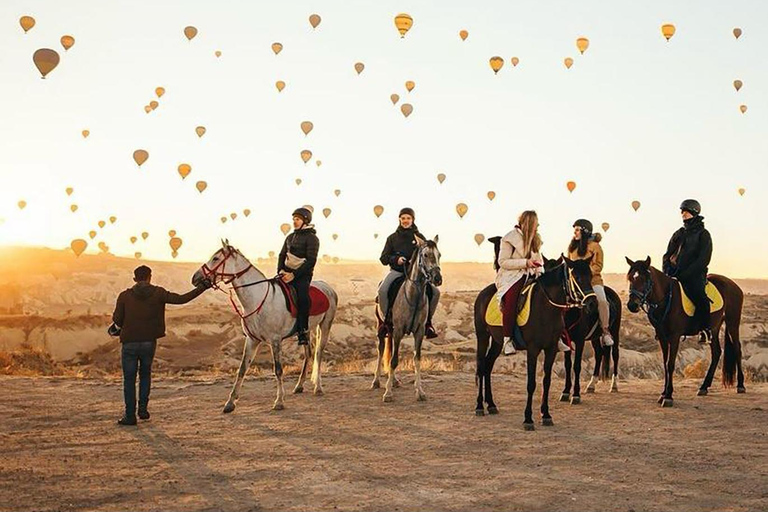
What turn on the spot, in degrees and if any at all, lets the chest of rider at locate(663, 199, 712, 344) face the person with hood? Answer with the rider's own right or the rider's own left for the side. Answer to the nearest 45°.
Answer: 0° — they already face them

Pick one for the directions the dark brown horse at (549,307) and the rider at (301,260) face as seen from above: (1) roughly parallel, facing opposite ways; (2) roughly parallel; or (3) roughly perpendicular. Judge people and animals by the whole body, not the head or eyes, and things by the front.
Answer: roughly perpendicular

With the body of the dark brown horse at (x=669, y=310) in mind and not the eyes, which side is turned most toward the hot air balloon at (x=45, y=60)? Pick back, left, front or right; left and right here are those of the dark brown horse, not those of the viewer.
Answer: right

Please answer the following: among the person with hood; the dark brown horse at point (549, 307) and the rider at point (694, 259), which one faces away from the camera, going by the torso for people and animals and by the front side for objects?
the person with hood

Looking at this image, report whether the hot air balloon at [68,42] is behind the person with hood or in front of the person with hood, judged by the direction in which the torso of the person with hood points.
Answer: in front

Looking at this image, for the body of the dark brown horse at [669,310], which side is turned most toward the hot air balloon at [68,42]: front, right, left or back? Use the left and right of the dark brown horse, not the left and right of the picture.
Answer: right

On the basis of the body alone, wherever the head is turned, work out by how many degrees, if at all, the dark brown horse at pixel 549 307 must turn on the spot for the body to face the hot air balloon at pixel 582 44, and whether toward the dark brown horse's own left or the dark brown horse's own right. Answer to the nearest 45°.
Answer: approximately 135° to the dark brown horse's own left

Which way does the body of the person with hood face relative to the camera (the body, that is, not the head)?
away from the camera

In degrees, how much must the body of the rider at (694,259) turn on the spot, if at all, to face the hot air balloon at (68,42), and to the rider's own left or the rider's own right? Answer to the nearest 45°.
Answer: approximately 90° to the rider's own right

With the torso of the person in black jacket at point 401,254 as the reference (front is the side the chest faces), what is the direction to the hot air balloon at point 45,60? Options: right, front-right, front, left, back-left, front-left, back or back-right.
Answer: back-right

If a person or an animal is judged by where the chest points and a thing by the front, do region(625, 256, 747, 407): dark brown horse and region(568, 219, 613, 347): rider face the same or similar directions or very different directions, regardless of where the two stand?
same or similar directions

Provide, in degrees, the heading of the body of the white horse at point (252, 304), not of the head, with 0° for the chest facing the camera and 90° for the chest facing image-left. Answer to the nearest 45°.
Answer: approximately 45°

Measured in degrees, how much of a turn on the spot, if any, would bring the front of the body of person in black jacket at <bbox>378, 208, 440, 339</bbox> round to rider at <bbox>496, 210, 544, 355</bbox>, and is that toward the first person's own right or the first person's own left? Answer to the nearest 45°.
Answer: approximately 45° to the first person's own left

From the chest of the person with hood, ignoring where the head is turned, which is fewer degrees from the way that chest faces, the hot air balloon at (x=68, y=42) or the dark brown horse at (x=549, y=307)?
the hot air balloon

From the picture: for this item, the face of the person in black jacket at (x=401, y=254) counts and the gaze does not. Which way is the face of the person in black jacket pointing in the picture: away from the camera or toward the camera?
toward the camera

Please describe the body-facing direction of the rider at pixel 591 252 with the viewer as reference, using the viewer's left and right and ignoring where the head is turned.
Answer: facing the viewer and to the left of the viewer

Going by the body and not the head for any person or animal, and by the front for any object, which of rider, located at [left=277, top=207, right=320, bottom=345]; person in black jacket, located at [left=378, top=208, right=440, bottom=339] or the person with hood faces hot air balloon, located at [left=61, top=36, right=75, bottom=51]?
the person with hood

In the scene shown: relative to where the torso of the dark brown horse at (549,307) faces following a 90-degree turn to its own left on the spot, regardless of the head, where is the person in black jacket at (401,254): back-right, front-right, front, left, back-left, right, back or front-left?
left

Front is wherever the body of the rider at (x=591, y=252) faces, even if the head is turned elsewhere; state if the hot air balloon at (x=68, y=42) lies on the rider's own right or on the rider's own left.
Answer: on the rider's own right
